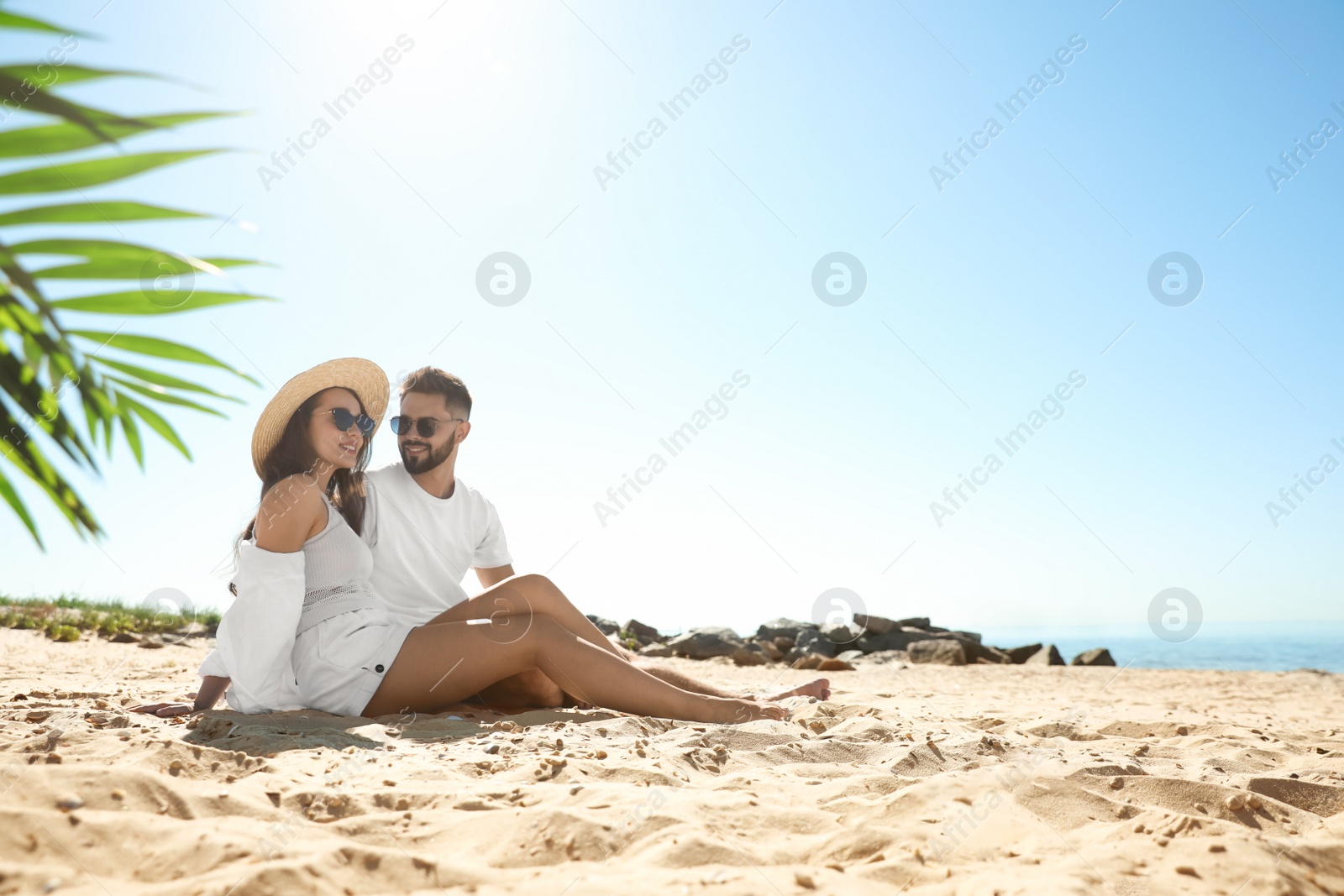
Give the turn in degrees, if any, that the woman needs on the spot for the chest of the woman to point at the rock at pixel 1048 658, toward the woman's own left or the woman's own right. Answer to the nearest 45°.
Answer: approximately 45° to the woman's own left

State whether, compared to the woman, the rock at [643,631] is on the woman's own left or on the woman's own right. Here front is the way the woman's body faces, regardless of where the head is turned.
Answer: on the woman's own left

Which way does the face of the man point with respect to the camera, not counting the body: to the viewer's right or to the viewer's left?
to the viewer's left

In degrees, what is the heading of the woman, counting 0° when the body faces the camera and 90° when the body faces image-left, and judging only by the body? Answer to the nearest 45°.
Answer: approximately 270°

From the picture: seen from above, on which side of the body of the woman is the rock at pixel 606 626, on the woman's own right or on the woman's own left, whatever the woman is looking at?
on the woman's own left

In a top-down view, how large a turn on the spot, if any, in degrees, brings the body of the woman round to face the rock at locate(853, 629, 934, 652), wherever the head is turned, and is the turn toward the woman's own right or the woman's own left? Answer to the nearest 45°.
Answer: approximately 45° to the woman's own left

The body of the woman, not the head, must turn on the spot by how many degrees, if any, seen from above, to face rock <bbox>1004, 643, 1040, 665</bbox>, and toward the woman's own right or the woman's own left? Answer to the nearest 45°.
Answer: approximately 45° to the woman's own left
